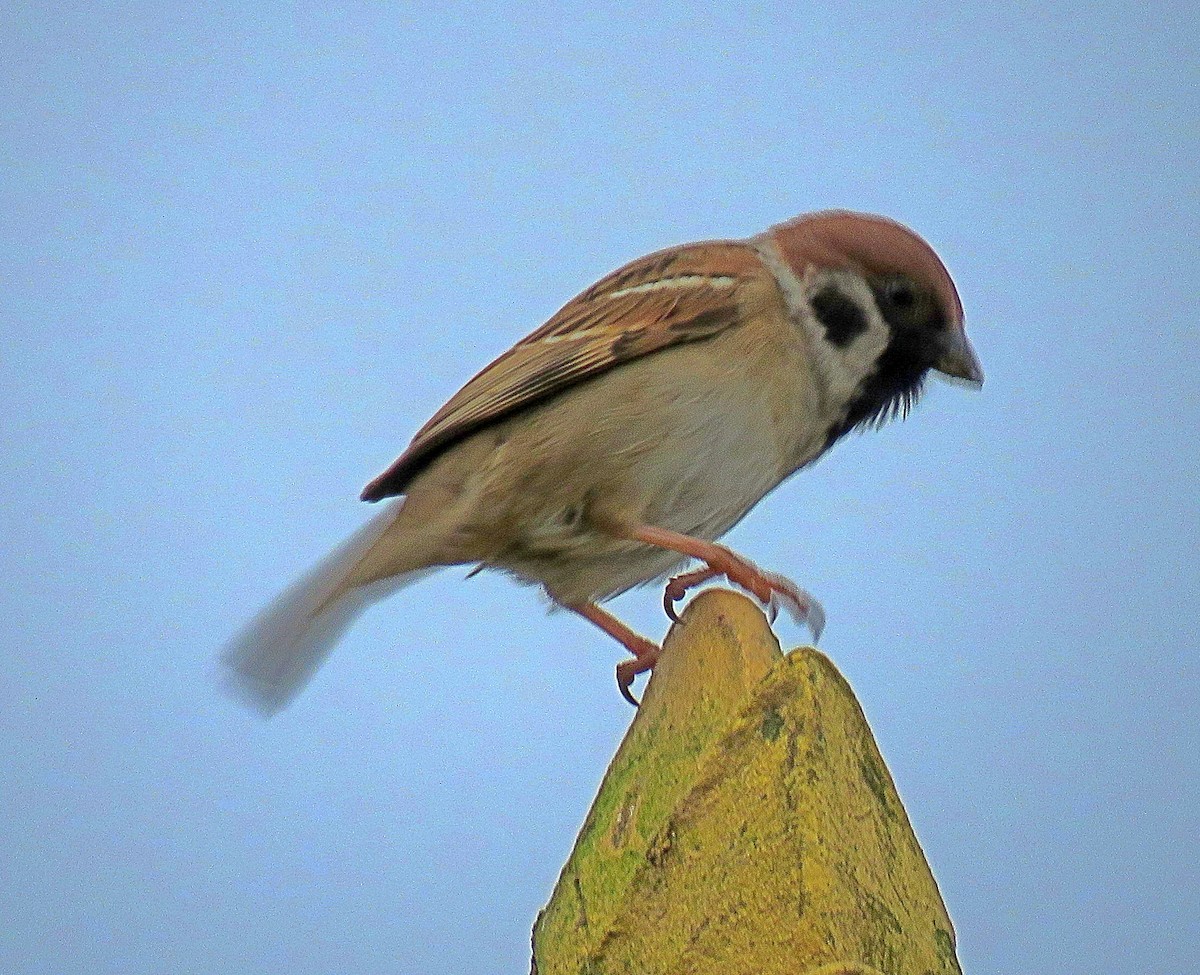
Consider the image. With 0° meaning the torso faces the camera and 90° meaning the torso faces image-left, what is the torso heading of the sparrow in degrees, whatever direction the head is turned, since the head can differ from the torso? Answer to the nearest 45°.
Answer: approximately 270°
